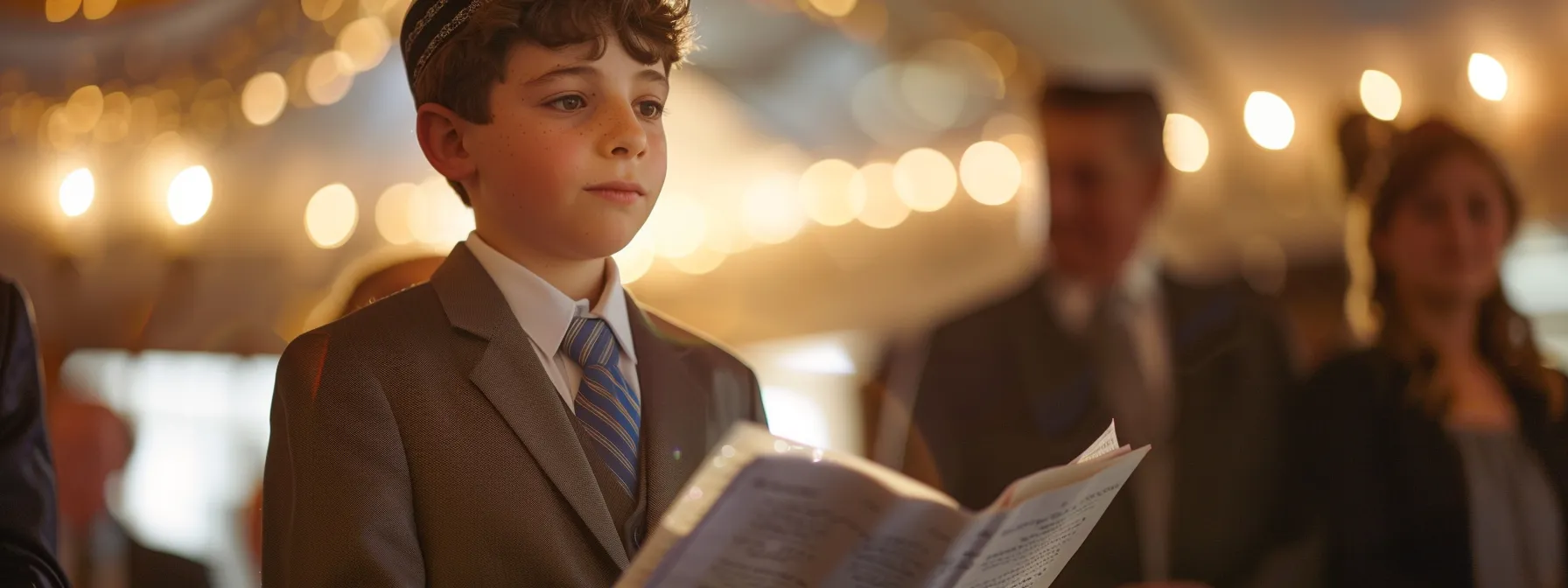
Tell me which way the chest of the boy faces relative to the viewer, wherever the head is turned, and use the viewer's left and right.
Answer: facing the viewer and to the right of the viewer

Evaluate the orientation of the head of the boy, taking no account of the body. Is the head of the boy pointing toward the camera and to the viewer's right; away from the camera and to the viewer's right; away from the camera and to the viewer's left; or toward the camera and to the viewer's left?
toward the camera and to the viewer's right

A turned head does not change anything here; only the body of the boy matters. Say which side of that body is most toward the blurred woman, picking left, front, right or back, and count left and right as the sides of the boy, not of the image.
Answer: left

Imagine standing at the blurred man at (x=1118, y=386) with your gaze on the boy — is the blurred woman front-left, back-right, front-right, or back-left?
back-left

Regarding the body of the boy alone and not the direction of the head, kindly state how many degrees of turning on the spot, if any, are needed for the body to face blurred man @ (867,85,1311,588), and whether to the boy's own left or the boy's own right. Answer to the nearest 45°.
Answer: approximately 90° to the boy's own left
